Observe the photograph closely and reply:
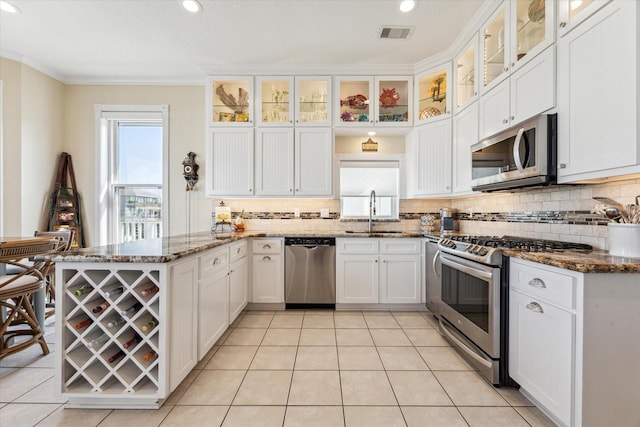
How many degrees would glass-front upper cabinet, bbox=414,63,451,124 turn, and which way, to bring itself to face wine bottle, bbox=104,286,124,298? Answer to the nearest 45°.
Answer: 0° — it already faces it

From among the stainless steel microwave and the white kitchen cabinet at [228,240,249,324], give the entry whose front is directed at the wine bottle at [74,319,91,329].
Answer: the stainless steel microwave

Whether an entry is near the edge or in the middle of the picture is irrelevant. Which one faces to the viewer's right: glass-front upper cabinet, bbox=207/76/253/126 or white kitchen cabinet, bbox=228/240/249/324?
the white kitchen cabinet

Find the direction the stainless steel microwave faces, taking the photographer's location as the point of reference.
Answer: facing the viewer and to the left of the viewer

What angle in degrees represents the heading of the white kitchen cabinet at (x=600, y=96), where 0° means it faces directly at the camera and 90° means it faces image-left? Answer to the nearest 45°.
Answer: approximately 45°

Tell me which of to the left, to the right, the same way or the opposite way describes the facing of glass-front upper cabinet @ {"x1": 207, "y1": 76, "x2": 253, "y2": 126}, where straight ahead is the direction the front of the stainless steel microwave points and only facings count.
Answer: to the left

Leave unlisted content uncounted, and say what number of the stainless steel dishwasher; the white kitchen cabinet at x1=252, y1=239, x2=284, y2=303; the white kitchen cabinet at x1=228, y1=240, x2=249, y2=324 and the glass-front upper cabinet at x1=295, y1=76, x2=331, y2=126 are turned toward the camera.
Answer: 3

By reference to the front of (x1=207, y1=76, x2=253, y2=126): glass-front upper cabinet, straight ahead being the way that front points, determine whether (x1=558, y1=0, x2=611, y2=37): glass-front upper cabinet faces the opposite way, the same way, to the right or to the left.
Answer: to the right

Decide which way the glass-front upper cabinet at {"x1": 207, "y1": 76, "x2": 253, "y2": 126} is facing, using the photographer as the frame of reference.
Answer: facing the viewer

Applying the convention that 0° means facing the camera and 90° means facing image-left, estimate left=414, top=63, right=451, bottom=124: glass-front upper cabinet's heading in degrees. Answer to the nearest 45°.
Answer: approximately 45°

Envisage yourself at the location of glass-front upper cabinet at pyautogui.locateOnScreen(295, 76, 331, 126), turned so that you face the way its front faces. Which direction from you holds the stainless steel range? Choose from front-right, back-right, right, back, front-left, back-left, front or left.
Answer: front-left

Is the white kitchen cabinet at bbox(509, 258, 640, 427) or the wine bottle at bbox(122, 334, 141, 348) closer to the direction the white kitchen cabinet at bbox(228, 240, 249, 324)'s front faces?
the white kitchen cabinet

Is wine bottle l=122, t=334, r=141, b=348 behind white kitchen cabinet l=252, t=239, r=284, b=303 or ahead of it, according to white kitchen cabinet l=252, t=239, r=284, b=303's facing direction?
ahead

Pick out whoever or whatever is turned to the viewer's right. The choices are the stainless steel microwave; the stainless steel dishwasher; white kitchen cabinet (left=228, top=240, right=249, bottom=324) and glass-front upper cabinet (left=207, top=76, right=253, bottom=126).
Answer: the white kitchen cabinet

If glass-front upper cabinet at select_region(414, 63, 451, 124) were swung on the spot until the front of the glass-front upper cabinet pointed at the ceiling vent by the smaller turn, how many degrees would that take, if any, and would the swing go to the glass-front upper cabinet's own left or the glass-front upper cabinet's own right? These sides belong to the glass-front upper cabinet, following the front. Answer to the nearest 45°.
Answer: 0° — it already faces it

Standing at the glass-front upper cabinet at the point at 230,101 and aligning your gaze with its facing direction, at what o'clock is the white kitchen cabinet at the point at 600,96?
The white kitchen cabinet is roughly at 11 o'clock from the glass-front upper cabinet.

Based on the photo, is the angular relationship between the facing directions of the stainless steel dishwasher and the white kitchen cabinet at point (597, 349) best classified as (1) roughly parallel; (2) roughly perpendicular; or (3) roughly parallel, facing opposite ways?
roughly perpendicular

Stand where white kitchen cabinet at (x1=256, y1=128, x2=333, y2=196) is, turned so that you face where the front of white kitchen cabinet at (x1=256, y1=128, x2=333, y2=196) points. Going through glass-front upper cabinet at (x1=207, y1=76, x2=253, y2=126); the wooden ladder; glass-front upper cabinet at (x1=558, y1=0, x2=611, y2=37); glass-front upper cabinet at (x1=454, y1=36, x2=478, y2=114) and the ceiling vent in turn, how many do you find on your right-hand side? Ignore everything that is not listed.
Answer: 2

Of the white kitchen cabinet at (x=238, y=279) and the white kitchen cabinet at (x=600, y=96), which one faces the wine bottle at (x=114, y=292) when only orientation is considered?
the white kitchen cabinet at (x=600, y=96)
